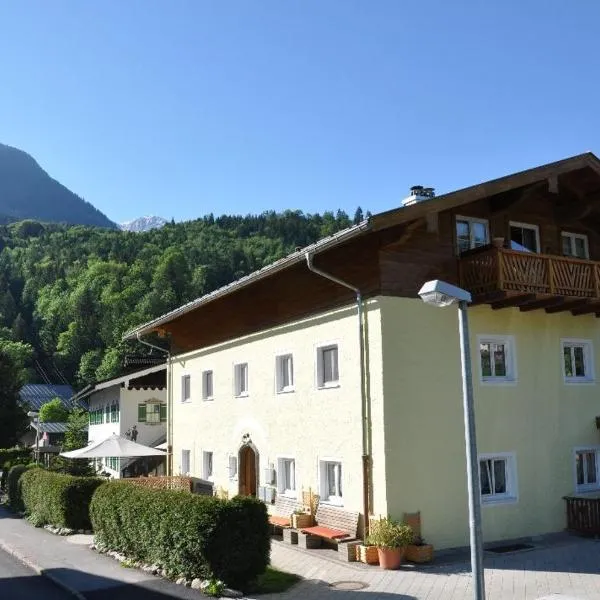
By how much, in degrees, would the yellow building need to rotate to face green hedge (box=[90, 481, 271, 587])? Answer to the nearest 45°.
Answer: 0° — it already faces it

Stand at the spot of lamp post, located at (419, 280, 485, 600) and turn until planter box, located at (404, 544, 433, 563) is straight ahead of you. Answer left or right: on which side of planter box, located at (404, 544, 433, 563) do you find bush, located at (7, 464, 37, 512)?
left

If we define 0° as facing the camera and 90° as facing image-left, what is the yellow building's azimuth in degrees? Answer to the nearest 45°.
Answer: approximately 45°

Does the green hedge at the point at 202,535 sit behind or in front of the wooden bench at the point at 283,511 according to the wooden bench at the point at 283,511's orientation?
in front

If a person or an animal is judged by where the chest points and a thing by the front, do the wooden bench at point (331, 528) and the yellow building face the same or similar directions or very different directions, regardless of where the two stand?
same or similar directions

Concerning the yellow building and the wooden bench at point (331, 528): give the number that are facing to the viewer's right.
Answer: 0

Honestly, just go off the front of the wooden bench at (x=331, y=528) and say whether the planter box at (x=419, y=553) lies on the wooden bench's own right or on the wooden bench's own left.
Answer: on the wooden bench's own left

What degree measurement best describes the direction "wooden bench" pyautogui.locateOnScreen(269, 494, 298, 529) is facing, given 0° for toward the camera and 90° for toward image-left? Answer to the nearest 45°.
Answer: approximately 45°

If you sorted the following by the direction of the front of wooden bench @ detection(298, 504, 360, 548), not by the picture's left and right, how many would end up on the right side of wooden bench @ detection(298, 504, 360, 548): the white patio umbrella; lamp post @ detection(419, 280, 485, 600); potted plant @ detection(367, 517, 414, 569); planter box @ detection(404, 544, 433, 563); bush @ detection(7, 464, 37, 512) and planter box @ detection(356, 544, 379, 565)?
2

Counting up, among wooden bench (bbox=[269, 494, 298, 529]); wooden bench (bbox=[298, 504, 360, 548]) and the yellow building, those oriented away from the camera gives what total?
0

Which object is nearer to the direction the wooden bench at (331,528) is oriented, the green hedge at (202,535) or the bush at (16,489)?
the green hedge

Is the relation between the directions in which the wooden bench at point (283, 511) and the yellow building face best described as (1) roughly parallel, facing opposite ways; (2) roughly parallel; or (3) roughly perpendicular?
roughly parallel

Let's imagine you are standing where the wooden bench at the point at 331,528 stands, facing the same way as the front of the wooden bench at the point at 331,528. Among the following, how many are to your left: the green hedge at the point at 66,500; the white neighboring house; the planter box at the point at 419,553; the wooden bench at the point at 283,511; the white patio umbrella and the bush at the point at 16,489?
1

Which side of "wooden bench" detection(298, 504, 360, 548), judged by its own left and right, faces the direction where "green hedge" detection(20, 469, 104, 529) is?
right

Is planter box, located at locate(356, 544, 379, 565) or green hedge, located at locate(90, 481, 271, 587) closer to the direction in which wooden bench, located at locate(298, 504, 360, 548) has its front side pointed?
the green hedge

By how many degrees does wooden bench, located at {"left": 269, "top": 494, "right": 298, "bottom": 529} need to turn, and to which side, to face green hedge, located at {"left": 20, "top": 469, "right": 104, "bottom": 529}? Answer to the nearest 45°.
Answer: approximately 45° to its right

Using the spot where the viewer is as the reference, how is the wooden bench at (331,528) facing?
facing the viewer and to the left of the viewer
